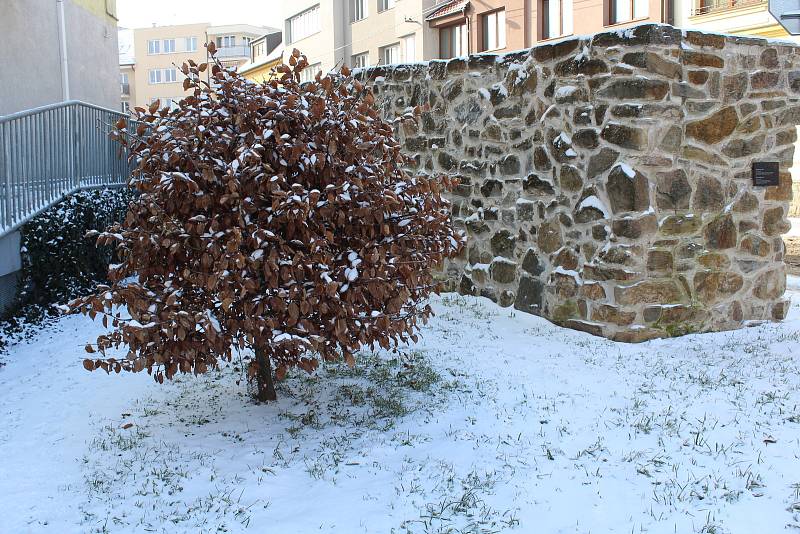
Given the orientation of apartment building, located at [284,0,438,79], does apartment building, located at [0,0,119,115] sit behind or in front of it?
in front

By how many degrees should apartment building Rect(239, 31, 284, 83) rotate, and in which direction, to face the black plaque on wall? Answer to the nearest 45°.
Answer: approximately 45° to its left

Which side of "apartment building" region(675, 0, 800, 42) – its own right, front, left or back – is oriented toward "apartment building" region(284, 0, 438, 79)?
right

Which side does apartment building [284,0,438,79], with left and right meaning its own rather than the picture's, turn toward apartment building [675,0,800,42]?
left

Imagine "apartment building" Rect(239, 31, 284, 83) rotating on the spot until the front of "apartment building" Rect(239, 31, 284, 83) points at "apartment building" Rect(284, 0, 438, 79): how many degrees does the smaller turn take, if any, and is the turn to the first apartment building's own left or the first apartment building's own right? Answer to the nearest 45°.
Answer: approximately 45° to the first apartment building's own left

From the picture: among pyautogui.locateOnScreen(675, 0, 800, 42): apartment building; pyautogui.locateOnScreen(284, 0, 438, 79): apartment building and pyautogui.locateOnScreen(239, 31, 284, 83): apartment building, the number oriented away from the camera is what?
0

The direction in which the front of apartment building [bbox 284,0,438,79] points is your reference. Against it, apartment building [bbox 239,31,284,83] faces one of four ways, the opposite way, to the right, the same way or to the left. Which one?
the same way

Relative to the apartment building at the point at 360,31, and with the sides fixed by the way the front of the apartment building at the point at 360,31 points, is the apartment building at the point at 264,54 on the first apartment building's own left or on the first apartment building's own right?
on the first apartment building's own right

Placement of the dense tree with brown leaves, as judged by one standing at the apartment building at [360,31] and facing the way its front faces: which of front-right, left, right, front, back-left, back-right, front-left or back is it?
front-left

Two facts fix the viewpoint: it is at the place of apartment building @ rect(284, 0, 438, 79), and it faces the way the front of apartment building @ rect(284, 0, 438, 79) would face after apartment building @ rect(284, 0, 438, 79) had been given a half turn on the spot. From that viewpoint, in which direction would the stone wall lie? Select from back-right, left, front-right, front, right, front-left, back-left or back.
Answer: back-right

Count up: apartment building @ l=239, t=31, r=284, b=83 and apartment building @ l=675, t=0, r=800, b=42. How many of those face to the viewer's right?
0

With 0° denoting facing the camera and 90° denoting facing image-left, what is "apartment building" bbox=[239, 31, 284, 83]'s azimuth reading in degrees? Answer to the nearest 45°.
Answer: approximately 45°

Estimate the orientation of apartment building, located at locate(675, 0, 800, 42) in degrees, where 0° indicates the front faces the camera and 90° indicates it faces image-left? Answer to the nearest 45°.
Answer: approximately 45°

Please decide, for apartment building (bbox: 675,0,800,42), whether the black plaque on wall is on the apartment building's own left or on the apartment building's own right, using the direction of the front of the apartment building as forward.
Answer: on the apartment building's own left

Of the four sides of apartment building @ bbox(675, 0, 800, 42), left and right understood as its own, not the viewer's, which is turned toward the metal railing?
front
